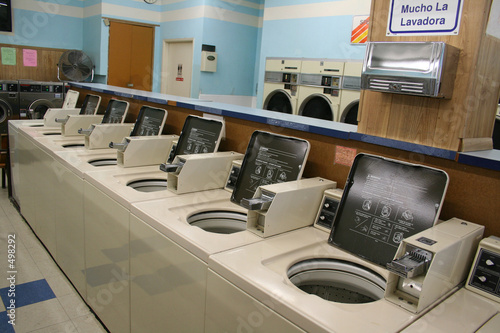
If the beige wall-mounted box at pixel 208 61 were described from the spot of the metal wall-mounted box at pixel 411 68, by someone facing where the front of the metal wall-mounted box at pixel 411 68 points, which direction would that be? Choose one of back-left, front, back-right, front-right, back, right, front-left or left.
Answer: right

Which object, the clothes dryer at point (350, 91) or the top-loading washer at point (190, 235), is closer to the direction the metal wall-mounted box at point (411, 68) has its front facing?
the top-loading washer

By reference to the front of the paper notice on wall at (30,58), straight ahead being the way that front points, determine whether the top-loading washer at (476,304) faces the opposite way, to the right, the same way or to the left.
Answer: to the right

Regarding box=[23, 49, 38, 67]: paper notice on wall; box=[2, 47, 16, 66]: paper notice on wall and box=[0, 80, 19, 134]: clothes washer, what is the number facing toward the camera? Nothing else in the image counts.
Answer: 3

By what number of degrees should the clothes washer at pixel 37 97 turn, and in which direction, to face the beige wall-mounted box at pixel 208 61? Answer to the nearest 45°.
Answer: approximately 90° to its left

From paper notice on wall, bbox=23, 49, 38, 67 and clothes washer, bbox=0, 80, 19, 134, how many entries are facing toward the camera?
2

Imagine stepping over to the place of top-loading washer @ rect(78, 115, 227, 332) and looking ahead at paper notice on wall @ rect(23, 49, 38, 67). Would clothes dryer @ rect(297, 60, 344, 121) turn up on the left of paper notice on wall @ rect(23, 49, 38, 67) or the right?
right

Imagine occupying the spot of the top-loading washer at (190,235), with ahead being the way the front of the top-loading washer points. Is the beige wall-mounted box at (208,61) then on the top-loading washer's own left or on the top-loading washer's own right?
on the top-loading washer's own right

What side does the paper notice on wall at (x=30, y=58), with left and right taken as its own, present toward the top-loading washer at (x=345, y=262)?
front

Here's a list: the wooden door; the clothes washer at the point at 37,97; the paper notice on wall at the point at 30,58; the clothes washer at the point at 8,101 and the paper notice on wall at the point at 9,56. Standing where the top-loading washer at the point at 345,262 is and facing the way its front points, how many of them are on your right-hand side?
5

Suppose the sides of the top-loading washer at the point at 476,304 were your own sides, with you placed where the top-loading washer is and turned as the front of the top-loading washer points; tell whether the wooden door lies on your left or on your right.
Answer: on your right

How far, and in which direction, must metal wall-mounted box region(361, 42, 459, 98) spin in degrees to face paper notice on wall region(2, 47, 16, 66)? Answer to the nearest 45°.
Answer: approximately 90° to its right
